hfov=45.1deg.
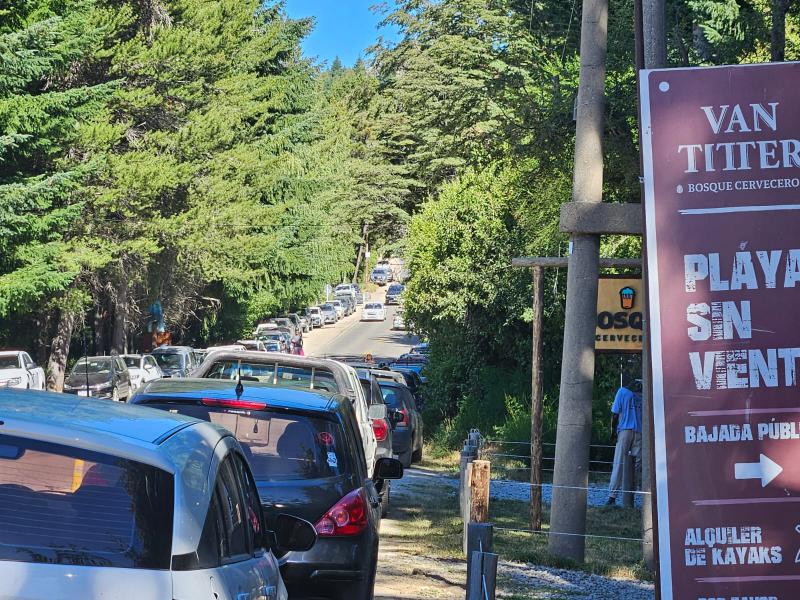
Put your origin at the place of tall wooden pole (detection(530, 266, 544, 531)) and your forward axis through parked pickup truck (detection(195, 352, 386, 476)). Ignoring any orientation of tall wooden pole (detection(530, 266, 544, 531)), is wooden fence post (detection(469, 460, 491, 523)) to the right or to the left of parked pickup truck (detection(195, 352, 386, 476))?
left

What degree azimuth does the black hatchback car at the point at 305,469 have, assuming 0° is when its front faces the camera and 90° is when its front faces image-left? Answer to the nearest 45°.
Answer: approximately 180°

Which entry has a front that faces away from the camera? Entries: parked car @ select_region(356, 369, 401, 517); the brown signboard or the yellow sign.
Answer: the parked car

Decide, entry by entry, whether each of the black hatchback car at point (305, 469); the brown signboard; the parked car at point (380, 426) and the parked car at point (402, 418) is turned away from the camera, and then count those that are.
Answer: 3

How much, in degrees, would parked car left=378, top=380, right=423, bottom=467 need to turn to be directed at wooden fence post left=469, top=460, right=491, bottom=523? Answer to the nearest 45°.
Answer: approximately 180°

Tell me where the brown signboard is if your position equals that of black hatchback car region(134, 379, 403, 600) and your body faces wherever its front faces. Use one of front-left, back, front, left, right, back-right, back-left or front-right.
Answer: back-right

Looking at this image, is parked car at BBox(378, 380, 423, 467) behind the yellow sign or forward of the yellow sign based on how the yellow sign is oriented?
behind

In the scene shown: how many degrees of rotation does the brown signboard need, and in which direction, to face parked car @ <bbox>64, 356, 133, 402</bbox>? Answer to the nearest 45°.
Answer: approximately 135° to its right

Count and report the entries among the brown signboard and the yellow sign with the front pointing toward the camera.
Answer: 2

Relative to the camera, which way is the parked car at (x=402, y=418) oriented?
away from the camera

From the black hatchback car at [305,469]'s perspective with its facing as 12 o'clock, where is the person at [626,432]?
The person is roughly at 1 o'clock from the black hatchback car.

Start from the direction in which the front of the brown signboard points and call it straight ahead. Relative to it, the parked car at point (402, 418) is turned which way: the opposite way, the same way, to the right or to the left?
the opposite way

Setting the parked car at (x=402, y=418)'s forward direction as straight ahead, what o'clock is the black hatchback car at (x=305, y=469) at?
The black hatchback car is roughly at 6 o'clock from the parked car.

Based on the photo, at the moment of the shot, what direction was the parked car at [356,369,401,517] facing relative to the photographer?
facing away from the viewer
